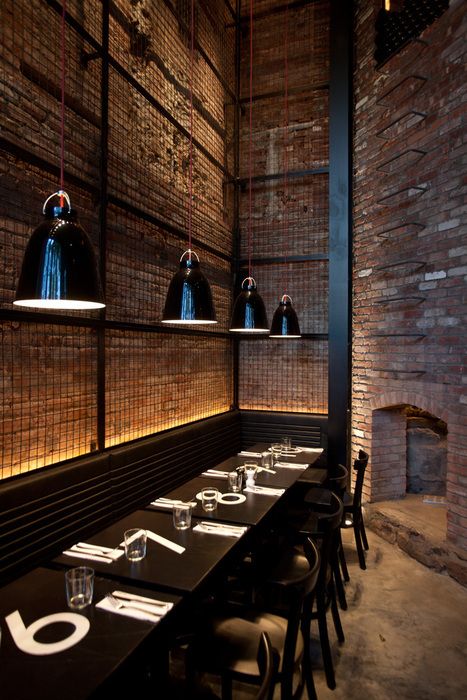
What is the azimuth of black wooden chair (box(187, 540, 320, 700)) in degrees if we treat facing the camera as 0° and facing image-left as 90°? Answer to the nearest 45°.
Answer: approximately 90°

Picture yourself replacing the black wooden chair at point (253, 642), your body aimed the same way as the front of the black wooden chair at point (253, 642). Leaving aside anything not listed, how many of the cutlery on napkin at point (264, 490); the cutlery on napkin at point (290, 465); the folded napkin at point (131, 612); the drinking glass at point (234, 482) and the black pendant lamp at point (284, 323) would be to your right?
4

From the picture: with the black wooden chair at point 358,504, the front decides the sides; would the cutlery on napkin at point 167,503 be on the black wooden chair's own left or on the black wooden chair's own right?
on the black wooden chair's own left

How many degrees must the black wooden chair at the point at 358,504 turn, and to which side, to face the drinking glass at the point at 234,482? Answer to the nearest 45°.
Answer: approximately 45° to its left

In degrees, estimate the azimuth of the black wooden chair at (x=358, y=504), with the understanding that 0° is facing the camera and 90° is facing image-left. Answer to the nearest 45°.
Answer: approximately 90°

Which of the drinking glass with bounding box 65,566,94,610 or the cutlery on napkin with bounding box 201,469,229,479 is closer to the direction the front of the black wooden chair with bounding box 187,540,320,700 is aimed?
the drinking glass

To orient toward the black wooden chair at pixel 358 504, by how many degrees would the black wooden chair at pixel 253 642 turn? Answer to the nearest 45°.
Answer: approximately 135° to its right

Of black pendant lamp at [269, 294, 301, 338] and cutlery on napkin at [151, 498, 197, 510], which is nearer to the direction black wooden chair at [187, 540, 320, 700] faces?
the cutlery on napkin

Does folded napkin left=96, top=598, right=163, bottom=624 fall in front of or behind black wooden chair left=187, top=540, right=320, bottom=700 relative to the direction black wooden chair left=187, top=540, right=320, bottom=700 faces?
in front

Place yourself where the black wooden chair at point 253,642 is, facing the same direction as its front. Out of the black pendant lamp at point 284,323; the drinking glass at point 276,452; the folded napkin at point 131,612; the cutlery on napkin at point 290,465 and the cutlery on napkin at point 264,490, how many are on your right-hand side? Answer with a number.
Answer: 4

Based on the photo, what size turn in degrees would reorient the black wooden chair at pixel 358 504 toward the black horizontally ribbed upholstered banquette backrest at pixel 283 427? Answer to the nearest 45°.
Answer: approximately 45° to its right

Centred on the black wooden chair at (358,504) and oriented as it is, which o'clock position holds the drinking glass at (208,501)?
The drinking glass is roughly at 10 o'clock from the black wooden chair.

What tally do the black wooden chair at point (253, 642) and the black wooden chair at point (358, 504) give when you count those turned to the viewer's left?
2

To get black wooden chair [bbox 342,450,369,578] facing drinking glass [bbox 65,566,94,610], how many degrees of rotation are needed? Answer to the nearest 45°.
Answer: approximately 45° to its left
